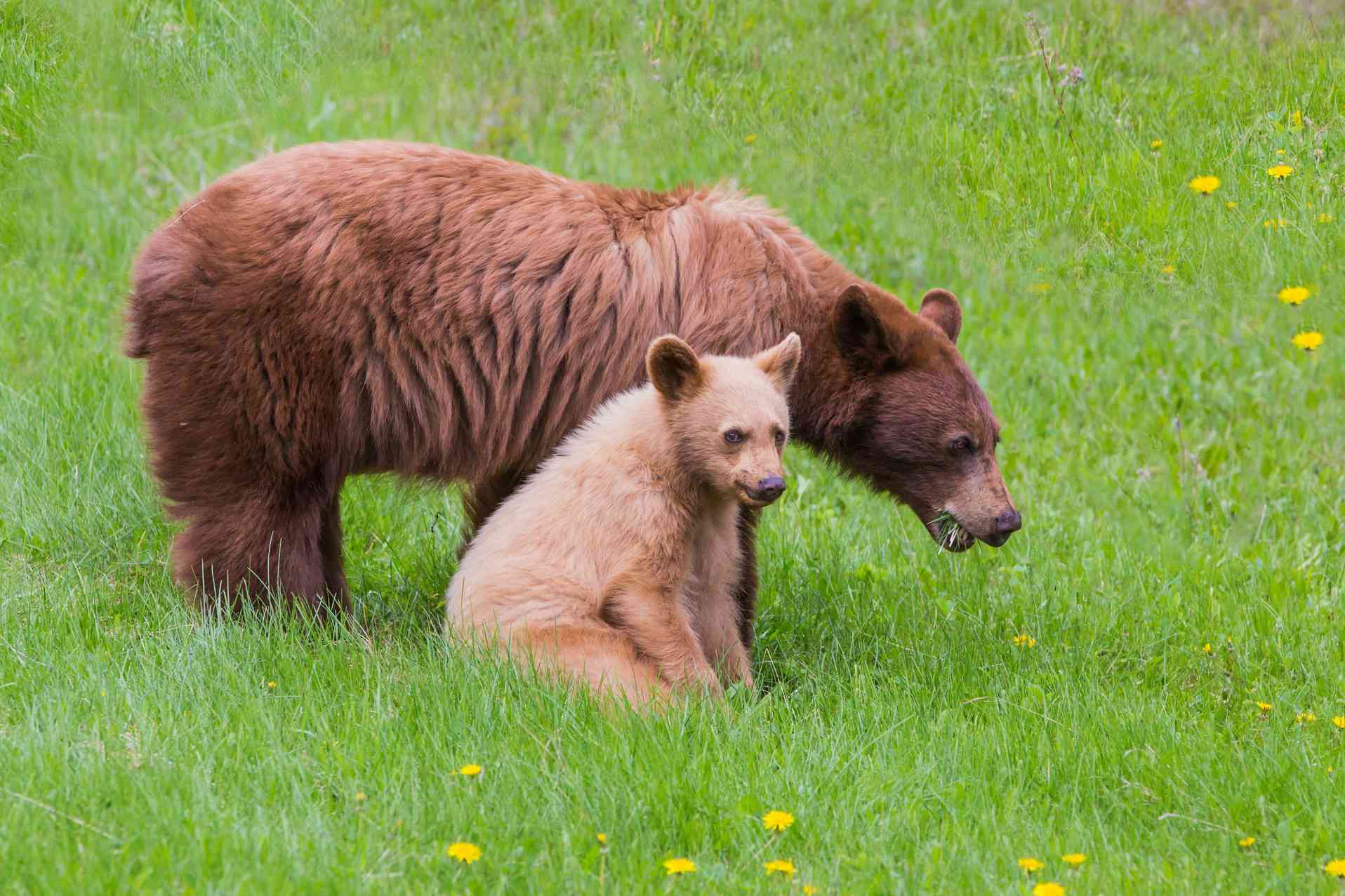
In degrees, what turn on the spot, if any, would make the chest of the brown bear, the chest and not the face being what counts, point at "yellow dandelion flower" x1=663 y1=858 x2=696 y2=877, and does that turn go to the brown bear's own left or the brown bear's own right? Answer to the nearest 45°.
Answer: approximately 90° to the brown bear's own right

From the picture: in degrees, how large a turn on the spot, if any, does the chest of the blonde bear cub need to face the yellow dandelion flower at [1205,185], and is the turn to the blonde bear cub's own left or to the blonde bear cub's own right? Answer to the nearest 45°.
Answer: approximately 90° to the blonde bear cub's own left

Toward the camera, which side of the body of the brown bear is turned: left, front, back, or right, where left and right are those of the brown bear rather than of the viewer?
right

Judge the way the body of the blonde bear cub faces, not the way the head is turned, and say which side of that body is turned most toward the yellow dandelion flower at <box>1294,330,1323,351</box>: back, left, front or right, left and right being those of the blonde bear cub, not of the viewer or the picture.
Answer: left

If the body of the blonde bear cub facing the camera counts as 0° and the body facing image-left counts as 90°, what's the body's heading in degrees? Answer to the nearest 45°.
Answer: approximately 315°

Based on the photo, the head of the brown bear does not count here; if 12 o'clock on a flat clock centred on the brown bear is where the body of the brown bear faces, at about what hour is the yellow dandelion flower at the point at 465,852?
The yellow dandelion flower is roughly at 3 o'clock from the brown bear.
